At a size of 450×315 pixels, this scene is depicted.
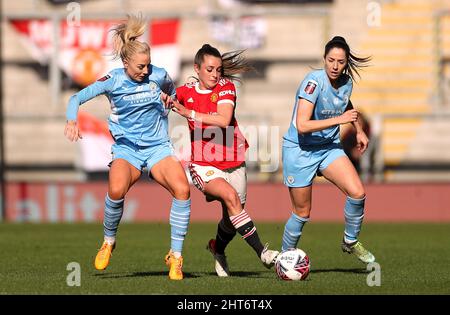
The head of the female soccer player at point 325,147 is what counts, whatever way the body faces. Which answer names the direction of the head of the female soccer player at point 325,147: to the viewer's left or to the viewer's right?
to the viewer's left

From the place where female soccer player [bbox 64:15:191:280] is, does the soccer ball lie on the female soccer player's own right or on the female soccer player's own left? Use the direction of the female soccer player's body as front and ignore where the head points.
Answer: on the female soccer player's own left

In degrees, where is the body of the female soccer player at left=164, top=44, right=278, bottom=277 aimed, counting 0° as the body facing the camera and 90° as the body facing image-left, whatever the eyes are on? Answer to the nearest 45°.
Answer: approximately 0°

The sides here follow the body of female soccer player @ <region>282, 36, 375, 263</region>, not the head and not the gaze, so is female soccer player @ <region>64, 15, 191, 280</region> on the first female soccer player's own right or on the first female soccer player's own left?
on the first female soccer player's own right

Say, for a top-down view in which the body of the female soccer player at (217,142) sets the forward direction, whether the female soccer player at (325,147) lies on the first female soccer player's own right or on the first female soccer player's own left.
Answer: on the first female soccer player's own left

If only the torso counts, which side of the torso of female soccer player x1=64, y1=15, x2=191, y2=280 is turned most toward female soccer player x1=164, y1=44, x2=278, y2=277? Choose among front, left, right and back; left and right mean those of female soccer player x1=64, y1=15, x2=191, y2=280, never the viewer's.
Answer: left

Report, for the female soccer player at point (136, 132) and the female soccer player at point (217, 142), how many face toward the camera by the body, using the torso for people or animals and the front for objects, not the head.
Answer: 2
